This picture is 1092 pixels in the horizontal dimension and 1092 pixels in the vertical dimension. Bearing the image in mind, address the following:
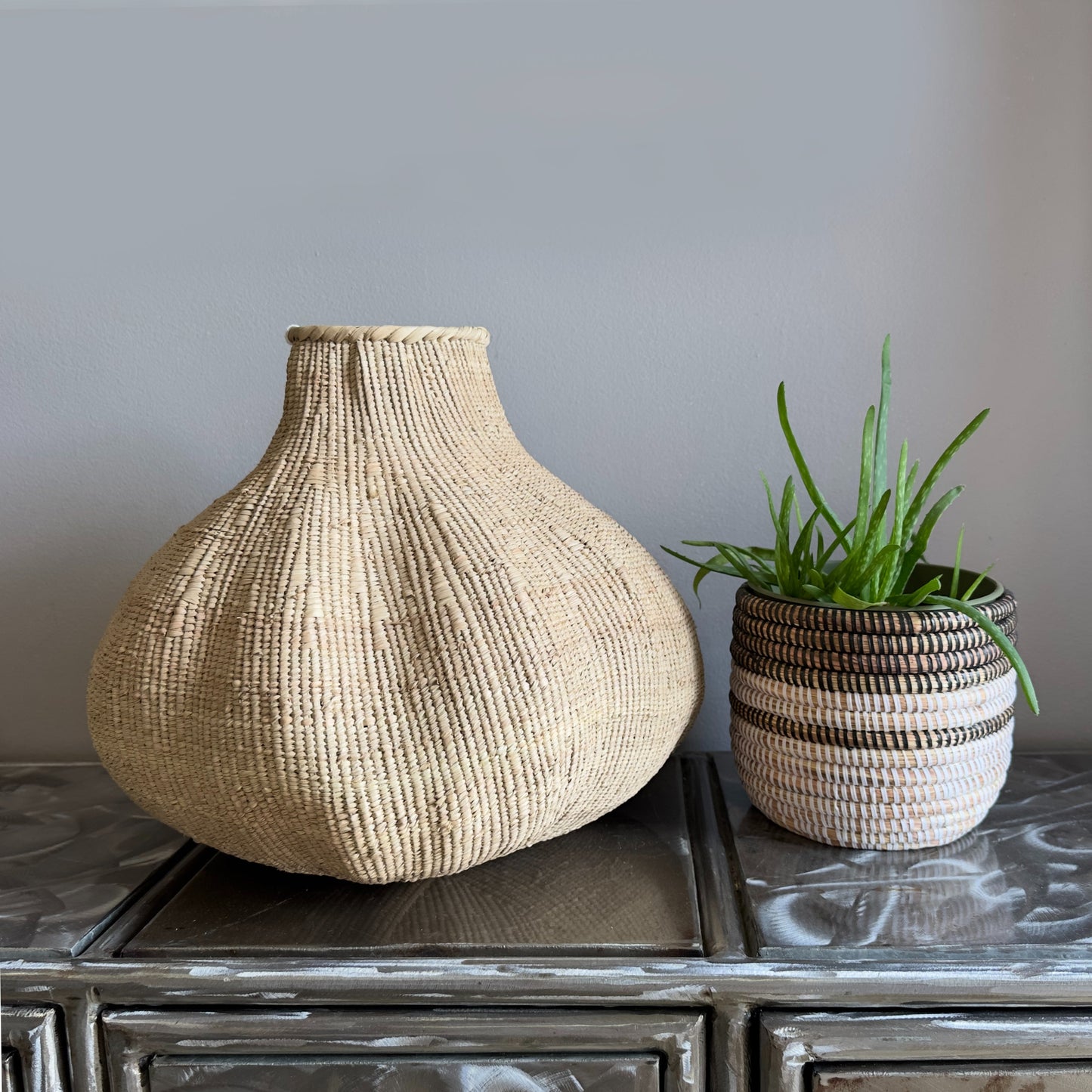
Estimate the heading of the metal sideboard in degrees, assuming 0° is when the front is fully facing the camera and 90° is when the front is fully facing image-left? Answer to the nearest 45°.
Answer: approximately 0°
